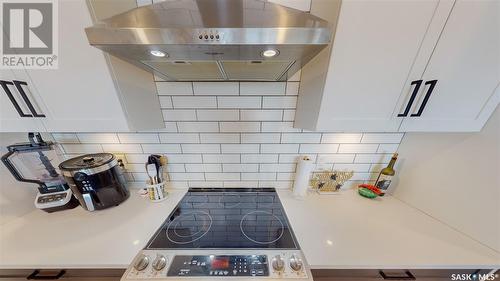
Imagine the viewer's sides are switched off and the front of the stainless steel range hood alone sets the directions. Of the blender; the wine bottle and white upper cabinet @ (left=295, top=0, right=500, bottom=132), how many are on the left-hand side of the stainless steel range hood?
2

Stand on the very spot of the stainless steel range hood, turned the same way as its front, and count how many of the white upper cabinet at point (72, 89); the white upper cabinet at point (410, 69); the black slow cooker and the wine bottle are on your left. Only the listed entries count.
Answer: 2

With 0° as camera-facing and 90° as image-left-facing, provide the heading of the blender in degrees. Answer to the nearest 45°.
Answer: approximately 0°

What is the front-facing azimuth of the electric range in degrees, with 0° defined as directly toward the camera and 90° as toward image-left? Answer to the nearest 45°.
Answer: approximately 0°

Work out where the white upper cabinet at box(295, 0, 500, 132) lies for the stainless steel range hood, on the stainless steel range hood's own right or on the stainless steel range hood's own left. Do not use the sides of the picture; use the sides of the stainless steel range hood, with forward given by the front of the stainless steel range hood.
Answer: on the stainless steel range hood's own left

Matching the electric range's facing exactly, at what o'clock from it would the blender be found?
The blender is roughly at 4 o'clock from the electric range.
